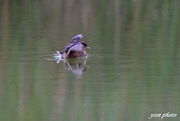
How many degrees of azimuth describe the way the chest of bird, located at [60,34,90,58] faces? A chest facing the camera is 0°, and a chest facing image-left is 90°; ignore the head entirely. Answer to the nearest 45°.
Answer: approximately 270°
